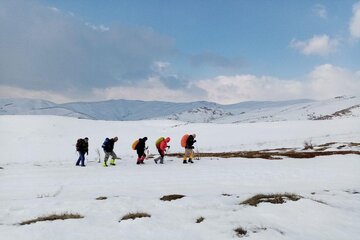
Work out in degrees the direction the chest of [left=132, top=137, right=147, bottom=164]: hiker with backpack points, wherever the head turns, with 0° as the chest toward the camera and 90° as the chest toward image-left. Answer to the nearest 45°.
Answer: approximately 270°
